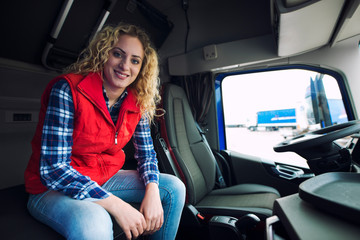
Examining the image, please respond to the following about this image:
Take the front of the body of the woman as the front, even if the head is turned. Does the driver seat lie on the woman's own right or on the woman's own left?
on the woman's own left

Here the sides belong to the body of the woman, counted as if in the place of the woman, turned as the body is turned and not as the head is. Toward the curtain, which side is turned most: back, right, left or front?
left

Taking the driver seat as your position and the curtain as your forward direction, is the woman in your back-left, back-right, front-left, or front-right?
back-left

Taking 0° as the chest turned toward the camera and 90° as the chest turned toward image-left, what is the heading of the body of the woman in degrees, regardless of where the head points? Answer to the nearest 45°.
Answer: approximately 315°
